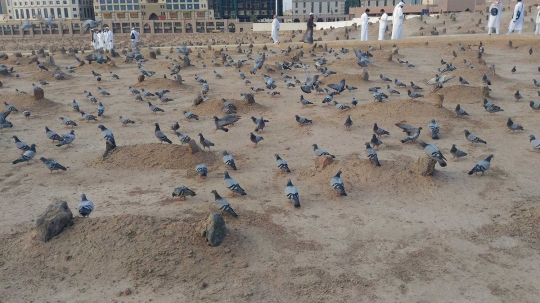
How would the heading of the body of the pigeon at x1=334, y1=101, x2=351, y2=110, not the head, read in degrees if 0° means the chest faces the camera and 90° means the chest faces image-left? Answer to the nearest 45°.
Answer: approximately 90°

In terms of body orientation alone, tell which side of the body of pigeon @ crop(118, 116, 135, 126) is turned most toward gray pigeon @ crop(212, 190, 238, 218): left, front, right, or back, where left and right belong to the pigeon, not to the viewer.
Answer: left

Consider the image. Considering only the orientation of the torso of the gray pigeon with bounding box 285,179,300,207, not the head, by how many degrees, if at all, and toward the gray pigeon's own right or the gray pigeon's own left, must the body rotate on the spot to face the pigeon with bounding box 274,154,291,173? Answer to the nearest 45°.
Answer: approximately 45° to the gray pigeon's own right

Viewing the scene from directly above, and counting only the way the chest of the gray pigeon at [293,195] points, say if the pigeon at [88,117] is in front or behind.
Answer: in front

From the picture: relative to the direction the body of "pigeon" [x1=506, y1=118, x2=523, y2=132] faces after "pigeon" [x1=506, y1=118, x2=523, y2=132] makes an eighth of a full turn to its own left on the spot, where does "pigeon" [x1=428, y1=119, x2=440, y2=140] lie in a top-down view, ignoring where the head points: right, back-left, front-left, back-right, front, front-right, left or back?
front

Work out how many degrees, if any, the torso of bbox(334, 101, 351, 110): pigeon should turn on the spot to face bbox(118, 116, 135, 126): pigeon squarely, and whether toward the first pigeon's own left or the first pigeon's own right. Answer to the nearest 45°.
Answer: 0° — it already faces it

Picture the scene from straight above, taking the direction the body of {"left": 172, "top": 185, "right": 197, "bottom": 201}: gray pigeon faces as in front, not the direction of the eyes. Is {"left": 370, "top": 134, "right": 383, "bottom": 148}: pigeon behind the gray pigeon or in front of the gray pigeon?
behind

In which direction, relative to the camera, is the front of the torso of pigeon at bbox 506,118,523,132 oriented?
to the viewer's left

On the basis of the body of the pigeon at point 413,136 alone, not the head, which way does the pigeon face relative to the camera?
to the viewer's right

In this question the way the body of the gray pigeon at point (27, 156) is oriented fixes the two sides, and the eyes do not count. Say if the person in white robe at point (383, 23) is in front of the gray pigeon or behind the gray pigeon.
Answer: in front

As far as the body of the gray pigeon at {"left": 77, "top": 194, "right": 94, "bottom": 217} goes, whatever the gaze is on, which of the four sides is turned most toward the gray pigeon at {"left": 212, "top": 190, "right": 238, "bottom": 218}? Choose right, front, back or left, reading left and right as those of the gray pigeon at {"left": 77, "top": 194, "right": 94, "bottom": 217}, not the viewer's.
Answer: right

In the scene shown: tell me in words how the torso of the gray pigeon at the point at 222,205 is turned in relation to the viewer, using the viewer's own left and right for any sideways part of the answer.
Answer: facing to the left of the viewer

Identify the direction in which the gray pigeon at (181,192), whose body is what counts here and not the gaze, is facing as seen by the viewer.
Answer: to the viewer's left
